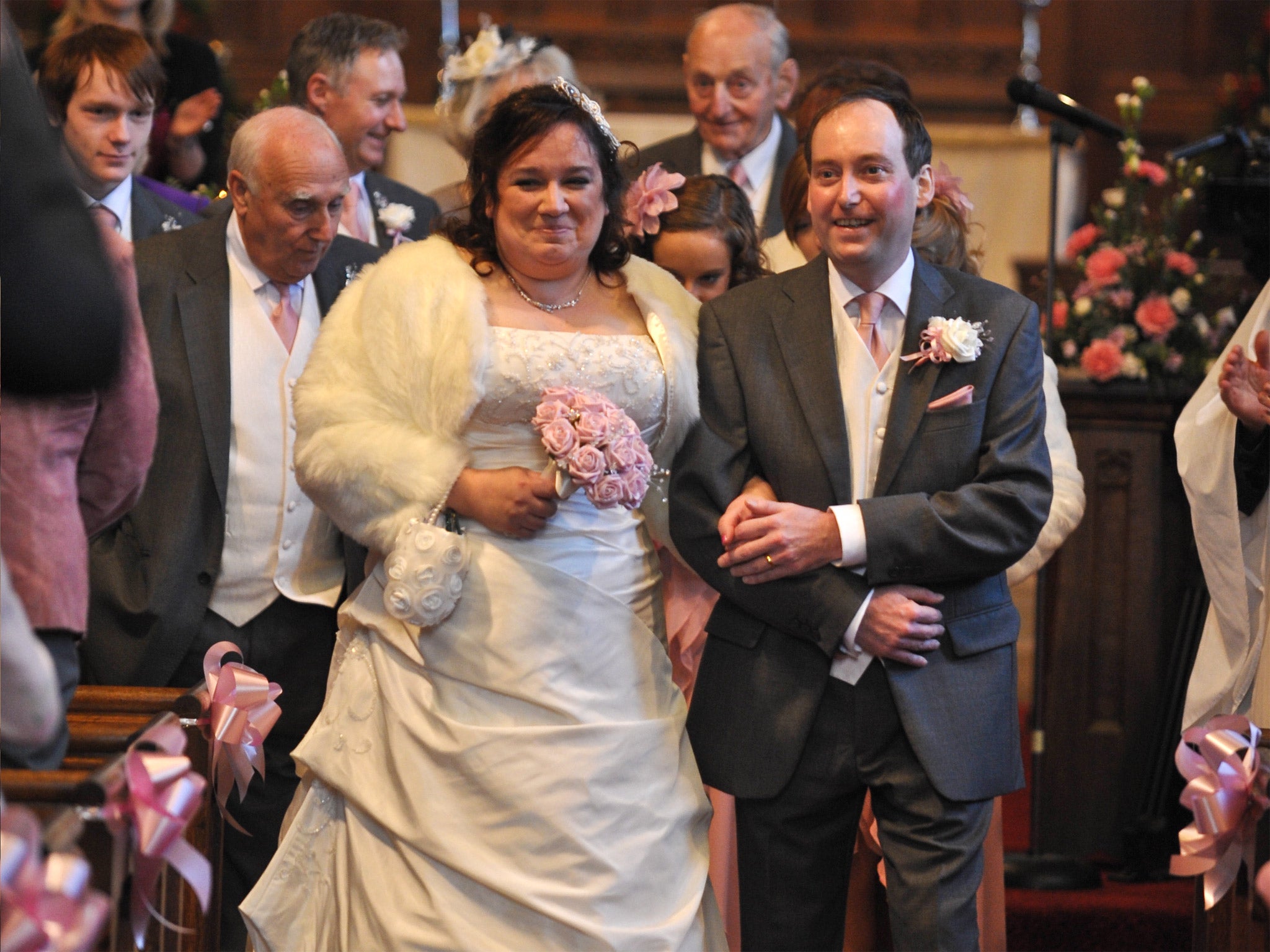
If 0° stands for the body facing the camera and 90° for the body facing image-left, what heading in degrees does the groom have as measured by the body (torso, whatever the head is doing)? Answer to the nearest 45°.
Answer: approximately 0°

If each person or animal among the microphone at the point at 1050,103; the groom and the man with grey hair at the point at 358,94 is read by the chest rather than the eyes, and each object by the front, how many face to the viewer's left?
1

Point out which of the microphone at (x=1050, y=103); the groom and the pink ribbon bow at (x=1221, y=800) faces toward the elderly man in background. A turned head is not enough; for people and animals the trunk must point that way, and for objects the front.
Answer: the microphone

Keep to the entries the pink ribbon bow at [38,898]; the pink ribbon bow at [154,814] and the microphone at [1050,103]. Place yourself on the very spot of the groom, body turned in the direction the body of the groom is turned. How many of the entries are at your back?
1

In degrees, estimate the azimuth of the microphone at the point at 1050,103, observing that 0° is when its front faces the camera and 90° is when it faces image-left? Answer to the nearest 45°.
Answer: approximately 90°

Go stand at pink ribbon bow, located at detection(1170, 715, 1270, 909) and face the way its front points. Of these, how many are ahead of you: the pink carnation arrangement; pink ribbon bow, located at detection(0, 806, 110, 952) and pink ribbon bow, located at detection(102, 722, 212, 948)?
2

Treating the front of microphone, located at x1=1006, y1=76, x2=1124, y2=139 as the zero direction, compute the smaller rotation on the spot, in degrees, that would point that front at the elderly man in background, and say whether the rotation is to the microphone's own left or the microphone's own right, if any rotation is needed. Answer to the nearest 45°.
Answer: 0° — it already faces them

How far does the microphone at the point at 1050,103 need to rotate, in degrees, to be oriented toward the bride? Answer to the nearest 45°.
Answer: approximately 45° to its left

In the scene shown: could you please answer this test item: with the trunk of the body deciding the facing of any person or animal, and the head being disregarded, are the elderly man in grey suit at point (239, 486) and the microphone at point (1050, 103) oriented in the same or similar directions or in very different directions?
very different directions

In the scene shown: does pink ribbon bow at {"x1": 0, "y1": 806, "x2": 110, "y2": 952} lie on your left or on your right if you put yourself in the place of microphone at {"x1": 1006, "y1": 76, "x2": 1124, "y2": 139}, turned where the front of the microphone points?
on your left

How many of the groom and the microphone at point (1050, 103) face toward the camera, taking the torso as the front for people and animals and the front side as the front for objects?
1

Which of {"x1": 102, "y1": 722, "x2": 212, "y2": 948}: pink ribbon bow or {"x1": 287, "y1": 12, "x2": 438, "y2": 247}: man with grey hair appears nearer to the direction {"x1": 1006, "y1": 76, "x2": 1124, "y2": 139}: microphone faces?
the man with grey hair

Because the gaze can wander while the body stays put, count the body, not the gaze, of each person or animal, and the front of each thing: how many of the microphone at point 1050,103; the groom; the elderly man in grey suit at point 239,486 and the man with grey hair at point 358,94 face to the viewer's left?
1

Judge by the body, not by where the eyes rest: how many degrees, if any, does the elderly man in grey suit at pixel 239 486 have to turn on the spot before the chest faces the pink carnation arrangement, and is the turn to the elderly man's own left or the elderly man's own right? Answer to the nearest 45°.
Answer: approximately 45° to the elderly man's own left

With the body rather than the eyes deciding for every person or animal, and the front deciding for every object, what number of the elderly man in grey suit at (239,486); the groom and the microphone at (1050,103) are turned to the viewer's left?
1

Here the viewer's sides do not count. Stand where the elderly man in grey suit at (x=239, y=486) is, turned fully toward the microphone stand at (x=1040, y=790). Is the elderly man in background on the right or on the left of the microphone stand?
left
